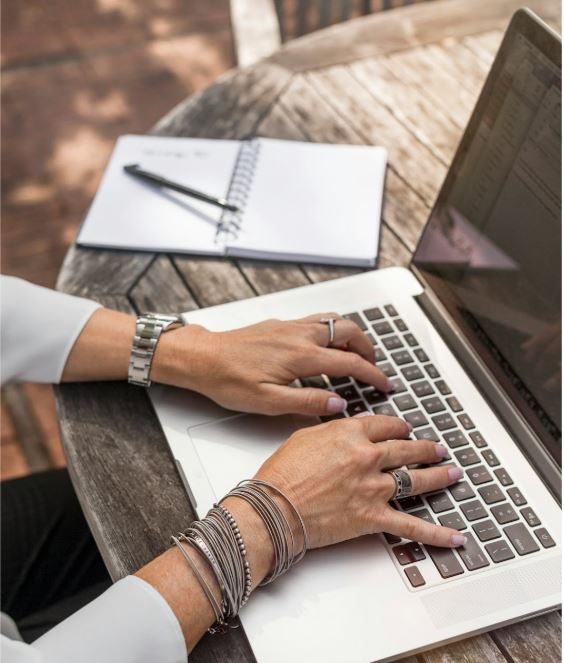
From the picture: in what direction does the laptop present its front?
to the viewer's left
